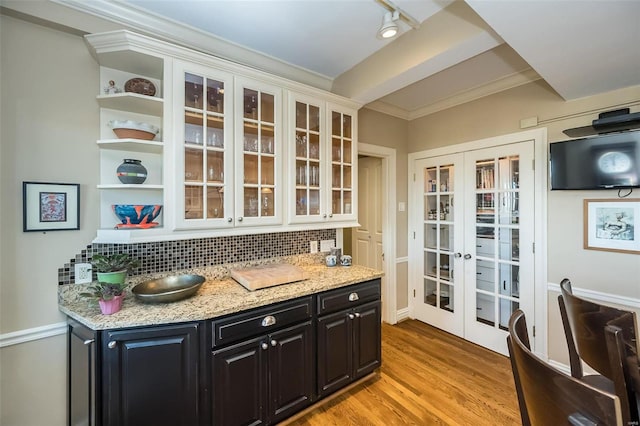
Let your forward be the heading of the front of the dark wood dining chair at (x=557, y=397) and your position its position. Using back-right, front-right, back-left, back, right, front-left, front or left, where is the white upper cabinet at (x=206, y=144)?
back-left

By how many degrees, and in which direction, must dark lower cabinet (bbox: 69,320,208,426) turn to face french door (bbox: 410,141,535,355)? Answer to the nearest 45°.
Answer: approximately 90° to its left

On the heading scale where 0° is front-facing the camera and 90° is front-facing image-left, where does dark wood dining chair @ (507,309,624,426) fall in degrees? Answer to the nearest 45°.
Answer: approximately 225°

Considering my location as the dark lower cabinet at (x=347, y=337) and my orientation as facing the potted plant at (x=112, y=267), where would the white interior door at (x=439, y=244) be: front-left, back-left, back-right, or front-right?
back-right
